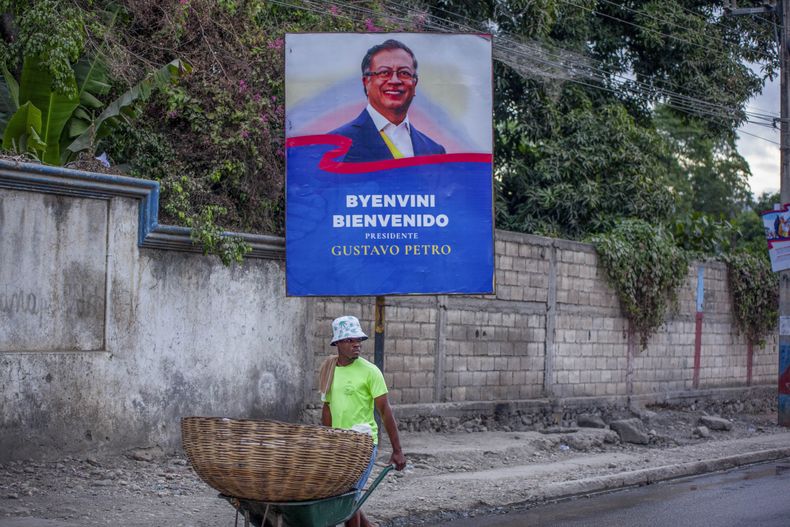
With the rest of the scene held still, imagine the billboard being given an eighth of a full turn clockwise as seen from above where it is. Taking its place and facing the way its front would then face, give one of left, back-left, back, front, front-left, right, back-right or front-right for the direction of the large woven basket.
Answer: front-left

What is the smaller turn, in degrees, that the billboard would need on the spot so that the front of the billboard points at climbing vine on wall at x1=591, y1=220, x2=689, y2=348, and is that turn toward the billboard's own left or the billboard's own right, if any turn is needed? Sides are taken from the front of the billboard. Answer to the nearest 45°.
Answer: approximately 135° to the billboard's own left

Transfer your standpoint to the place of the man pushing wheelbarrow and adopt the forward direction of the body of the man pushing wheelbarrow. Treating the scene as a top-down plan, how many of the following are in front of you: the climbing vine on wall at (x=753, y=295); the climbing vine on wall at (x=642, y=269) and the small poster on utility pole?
0

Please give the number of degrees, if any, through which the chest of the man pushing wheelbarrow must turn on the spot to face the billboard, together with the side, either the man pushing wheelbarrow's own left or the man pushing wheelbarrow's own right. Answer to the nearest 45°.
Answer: approximately 135° to the man pushing wheelbarrow's own right

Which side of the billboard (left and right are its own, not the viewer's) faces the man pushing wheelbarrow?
front

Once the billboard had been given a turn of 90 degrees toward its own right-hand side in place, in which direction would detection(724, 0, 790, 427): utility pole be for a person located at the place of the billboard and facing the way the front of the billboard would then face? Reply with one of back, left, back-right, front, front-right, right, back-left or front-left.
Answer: back-right

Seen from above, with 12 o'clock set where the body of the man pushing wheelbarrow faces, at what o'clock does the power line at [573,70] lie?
The power line is roughly at 5 o'clock from the man pushing wheelbarrow.

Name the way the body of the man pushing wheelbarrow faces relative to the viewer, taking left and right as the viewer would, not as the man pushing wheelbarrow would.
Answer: facing the viewer and to the left of the viewer

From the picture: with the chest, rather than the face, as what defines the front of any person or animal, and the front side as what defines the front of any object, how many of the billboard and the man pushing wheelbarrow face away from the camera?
0

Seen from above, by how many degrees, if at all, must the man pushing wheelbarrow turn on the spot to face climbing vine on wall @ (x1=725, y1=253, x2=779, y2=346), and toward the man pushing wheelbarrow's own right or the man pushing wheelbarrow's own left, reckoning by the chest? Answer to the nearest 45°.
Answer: approximately 180°

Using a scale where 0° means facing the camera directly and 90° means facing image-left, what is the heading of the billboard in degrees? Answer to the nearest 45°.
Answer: approximately 0°

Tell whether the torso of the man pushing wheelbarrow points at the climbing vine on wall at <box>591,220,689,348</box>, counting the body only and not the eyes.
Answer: no

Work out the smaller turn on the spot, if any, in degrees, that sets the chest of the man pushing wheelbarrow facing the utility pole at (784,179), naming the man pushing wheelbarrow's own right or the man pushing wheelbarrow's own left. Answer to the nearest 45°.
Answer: approximately 180°

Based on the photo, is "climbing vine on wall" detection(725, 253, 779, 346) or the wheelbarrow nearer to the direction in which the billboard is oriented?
the wheelbarrow
